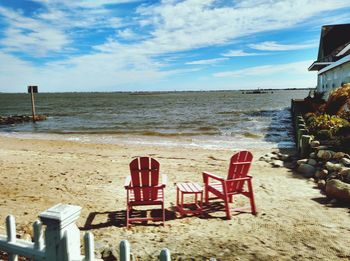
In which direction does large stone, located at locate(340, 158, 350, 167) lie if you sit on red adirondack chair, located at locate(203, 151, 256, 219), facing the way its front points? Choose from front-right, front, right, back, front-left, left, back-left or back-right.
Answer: right

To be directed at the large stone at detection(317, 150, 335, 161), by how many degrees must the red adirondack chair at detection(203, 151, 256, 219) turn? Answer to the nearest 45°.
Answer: approximately 90° to its right

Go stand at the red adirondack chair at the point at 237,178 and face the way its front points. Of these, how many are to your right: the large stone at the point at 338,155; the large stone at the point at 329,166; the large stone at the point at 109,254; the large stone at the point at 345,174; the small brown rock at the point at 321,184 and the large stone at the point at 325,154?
5

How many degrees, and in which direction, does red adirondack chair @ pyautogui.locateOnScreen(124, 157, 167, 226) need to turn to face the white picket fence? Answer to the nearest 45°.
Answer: approximately 180°

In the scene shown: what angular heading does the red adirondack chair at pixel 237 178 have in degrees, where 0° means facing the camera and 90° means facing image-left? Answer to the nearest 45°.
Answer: approximately 135°

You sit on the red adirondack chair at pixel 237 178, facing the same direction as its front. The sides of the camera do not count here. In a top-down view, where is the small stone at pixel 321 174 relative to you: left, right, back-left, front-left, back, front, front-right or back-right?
right

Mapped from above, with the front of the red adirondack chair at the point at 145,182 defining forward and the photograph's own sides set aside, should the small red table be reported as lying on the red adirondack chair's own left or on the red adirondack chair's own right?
on the red adirondack chair's own right

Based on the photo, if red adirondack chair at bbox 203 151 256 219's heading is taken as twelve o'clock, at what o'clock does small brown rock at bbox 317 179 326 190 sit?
The small brown rock is roughly at 3 o'clock from the red adirondack chair.

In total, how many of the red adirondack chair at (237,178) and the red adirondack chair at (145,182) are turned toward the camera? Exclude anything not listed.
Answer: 0

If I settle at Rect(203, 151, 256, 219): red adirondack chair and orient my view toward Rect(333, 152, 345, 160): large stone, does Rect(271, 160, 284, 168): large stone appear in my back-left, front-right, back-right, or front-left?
front-left

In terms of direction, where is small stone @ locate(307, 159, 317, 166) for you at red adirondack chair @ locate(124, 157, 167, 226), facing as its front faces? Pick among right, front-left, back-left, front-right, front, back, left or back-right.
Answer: front-right

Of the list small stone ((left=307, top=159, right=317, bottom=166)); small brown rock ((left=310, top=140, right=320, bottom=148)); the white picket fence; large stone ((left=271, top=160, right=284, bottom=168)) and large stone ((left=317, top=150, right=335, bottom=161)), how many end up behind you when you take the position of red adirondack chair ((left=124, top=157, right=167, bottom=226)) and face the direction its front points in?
1

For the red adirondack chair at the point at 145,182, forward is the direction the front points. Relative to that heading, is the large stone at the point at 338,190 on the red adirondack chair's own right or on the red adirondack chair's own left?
on the red adirondack chair's own right

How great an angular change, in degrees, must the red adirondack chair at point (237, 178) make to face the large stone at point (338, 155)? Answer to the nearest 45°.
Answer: approximately 90° to its right

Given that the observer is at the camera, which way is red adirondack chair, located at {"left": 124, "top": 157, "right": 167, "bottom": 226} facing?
facing away from the viewer

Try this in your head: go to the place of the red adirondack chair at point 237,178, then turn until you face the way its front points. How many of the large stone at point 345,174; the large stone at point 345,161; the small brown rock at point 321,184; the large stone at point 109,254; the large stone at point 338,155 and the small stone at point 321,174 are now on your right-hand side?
5

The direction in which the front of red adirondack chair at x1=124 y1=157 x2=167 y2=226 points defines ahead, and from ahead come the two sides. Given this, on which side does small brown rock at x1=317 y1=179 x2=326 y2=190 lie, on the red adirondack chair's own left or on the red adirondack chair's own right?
on the red adirondack chair's own right
